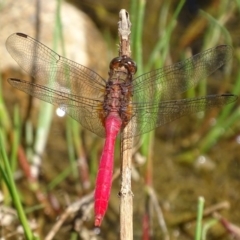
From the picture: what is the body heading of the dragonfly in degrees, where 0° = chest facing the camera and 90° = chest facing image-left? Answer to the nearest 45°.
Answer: approximately 180°
